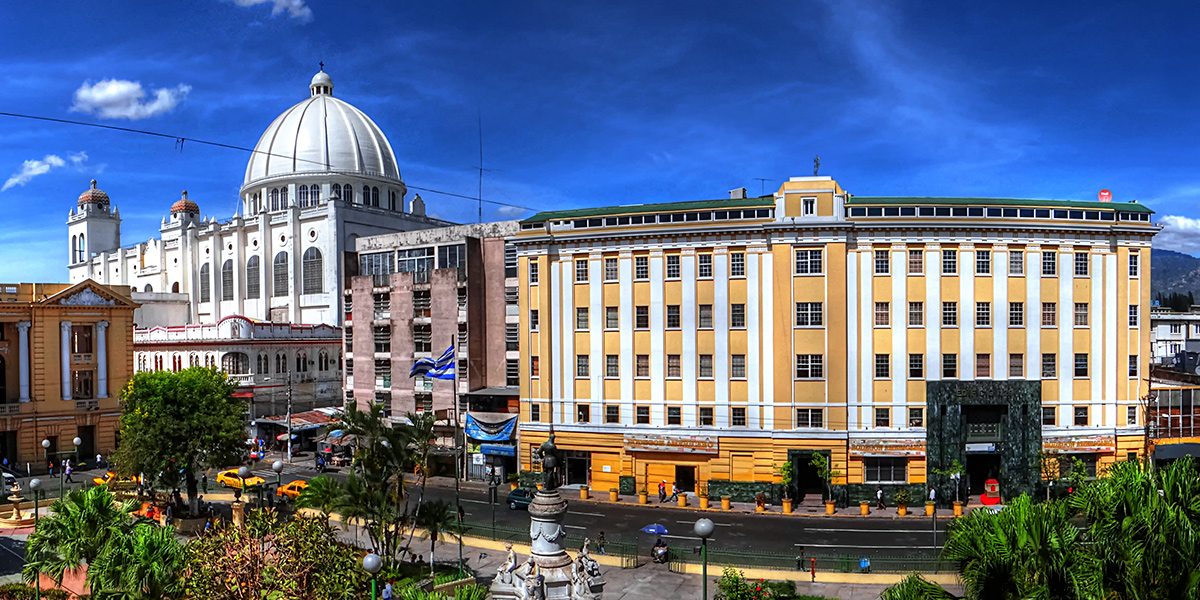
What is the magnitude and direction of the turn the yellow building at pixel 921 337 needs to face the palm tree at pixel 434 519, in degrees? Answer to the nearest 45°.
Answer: approximately 45° to its right

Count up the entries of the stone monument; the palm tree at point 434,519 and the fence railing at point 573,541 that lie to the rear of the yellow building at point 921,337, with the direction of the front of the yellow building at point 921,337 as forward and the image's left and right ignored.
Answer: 0

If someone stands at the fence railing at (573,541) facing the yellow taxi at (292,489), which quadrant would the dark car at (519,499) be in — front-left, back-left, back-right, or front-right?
front-right

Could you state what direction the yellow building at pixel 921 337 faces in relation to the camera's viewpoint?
facing the viewer

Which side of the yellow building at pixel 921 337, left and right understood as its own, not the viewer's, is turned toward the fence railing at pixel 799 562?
front

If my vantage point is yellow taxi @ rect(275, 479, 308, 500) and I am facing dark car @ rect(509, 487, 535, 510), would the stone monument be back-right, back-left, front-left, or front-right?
front-right

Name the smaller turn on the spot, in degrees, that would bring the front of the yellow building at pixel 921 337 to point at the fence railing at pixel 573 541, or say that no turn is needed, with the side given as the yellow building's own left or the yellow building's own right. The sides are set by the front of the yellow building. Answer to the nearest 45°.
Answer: approximately 45° to the yellow building's own right
